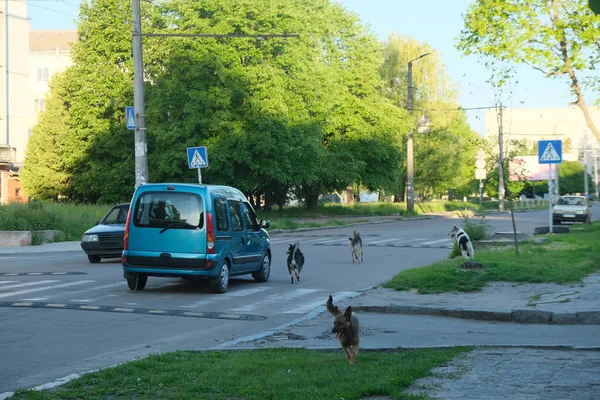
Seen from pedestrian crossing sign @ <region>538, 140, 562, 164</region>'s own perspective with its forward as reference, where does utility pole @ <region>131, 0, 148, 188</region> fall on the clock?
The utility pole is roughly at 2 o'clock from the pedestrian crossing sign.

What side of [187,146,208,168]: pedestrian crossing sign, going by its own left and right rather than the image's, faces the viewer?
front

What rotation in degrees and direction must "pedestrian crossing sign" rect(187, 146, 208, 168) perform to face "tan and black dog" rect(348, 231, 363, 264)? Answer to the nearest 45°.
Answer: approximately 45° to its left

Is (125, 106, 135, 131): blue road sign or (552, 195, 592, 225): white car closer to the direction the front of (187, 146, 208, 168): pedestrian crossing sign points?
the blue road sign

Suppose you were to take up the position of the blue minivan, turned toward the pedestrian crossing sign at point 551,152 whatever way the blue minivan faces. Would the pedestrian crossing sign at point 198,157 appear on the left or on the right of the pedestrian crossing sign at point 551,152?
left

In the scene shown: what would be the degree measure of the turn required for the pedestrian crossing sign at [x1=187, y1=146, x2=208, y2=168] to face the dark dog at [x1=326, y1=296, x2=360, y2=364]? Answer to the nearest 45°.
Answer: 0° — it already faces it

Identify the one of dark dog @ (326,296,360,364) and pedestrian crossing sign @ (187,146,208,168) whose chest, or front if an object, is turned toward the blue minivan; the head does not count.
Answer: the pedestrian crossing sign

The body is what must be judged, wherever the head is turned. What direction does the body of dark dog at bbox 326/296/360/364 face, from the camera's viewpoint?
toward the camera

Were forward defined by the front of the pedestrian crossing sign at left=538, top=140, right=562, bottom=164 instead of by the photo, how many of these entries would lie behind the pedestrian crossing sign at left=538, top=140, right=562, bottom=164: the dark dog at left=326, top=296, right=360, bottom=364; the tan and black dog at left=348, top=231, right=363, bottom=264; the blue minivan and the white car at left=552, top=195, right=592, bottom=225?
1

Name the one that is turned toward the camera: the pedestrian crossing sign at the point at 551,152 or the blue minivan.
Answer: the pedestrian crossing sign

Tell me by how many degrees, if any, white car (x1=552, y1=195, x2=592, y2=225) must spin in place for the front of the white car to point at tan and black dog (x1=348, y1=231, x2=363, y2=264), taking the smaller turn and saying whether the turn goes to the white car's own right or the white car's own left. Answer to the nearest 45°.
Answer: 0° — it already faces it

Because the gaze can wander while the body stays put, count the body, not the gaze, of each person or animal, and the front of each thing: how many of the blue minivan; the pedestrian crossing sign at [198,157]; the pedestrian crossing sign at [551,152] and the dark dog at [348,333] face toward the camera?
3

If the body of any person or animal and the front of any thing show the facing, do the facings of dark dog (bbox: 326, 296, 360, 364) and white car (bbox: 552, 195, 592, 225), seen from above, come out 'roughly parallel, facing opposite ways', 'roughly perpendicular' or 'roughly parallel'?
roughly parallel

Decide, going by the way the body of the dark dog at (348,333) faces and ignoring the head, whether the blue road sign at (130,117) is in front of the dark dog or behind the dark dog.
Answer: behind

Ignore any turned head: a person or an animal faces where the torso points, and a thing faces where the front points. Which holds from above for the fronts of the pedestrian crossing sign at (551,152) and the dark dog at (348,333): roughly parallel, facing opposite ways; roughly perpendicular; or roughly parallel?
roughly parallel
